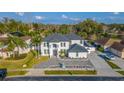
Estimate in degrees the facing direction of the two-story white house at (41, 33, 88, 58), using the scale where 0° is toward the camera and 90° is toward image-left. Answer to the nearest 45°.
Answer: approximately 0°

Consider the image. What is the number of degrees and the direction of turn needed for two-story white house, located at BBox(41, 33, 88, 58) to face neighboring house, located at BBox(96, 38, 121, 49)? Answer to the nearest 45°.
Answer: approximately 90° to its left

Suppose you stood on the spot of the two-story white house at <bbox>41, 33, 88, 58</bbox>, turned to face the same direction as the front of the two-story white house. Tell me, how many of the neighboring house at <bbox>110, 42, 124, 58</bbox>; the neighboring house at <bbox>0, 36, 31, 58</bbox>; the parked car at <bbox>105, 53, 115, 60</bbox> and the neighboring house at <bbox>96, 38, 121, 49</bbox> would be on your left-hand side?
3

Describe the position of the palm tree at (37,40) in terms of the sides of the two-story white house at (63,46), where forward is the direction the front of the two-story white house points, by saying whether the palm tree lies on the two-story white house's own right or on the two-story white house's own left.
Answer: on the two-story white house's own right

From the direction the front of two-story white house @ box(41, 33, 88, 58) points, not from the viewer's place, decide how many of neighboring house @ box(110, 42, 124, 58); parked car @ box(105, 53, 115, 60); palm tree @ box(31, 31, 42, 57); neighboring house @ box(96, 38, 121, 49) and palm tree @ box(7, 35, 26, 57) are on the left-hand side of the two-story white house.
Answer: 3

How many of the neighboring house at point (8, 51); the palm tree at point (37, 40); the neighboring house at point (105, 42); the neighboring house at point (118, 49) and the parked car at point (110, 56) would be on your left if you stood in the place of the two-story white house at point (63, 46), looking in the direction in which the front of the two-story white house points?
3

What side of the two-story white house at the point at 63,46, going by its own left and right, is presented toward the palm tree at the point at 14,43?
right

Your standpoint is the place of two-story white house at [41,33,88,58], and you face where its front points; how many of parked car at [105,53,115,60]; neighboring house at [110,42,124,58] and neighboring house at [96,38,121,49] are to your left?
3

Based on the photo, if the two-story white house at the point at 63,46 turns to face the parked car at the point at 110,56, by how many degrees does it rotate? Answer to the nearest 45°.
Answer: approximately 90° to its left

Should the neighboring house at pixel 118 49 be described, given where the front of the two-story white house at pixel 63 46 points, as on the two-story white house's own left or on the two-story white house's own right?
on the two-story white house's own left

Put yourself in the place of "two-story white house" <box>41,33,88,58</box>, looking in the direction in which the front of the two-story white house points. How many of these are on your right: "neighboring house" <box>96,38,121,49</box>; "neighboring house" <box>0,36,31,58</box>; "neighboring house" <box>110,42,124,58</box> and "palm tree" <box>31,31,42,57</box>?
2
